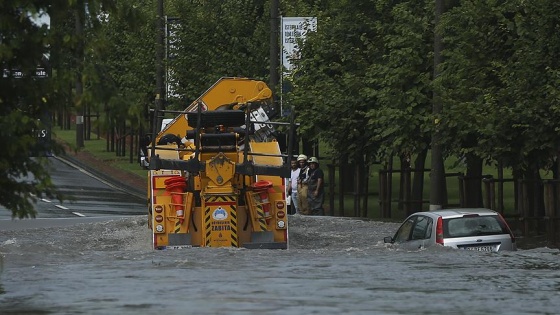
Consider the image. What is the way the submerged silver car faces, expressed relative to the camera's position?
facing away from the viewer and to the left of the viewer

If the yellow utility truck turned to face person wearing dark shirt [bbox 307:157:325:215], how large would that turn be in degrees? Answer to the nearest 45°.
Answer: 0° — it already faces them

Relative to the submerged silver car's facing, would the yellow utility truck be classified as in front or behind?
in front

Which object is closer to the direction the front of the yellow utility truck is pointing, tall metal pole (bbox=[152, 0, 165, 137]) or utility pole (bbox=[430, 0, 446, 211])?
the tall metal pole

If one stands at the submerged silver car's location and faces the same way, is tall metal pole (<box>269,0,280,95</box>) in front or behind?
in front

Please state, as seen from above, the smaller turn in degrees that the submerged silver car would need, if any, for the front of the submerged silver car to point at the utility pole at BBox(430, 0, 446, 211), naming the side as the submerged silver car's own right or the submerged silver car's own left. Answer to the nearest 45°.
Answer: approximately 45° to the submerged silver car's own right

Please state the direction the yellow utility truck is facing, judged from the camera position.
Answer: facing away from the viewer

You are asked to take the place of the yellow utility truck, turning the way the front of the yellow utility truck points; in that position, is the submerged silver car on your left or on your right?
on your right

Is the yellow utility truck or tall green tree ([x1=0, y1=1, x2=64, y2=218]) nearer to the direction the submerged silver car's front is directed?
the yellow utility truck

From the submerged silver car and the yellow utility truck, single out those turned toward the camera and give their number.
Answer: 0
